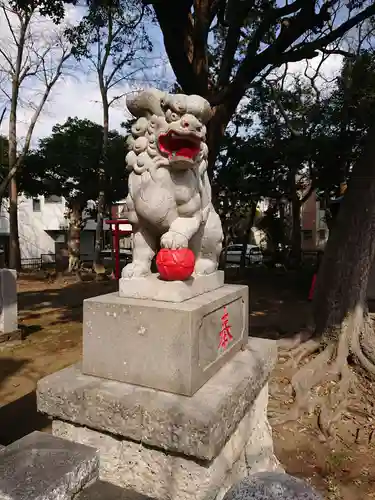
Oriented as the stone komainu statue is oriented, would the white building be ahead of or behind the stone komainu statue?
behind

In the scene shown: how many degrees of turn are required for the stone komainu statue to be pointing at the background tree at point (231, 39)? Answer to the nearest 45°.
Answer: approximately 135° to its left

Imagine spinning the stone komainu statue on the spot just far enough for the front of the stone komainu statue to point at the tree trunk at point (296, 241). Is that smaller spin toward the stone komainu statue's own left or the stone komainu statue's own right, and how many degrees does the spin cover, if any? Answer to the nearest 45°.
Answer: approximately 135° to the stone komainu statue's own left

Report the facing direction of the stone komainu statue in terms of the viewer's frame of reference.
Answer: facing the viewer and to the right of the viewer
